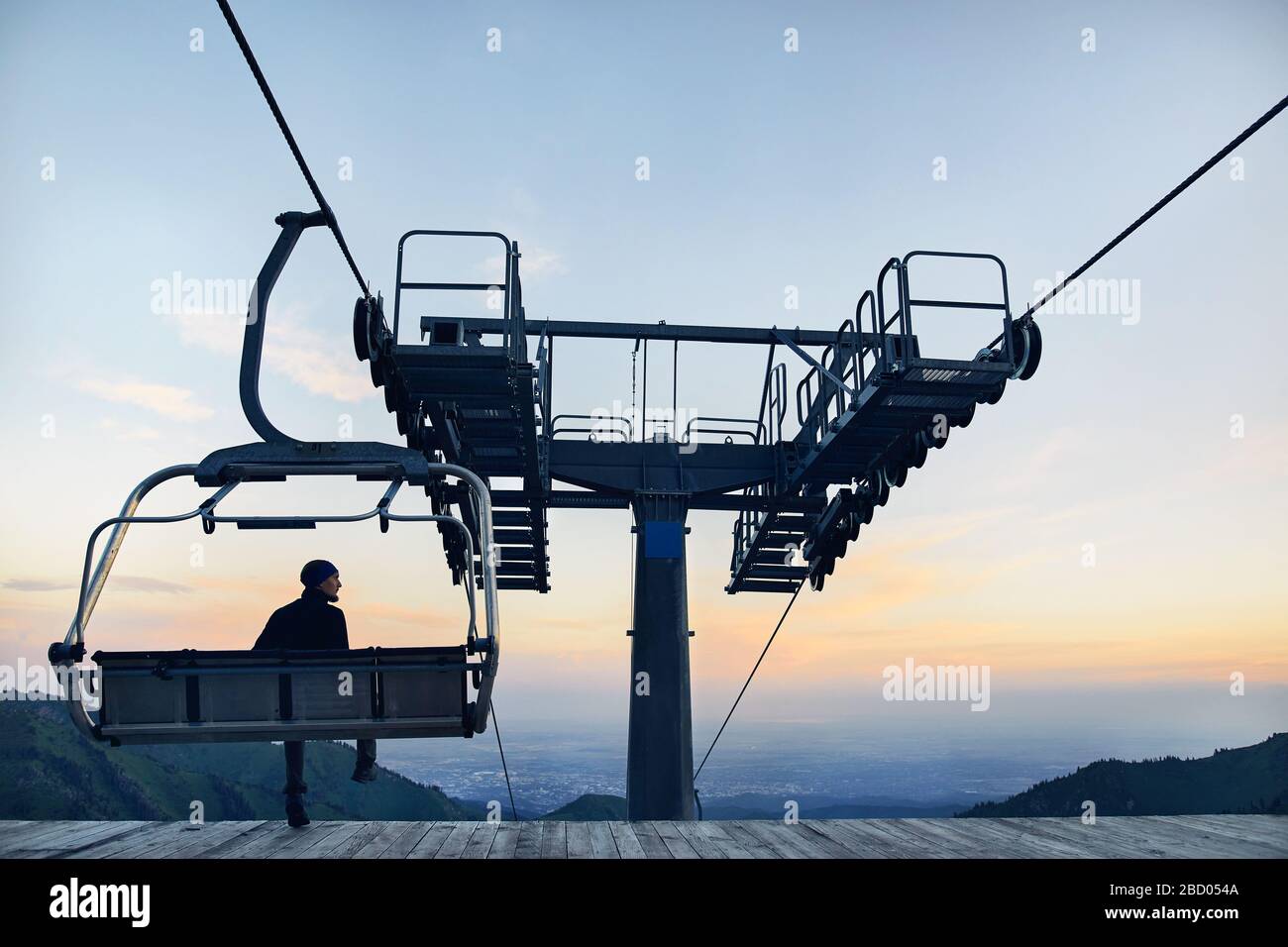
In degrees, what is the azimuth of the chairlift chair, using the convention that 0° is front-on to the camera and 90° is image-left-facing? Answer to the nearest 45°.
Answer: approximately 180°

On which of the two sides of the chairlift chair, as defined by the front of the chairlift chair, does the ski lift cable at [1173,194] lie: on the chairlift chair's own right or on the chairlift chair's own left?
on the chairlift chair's own right
